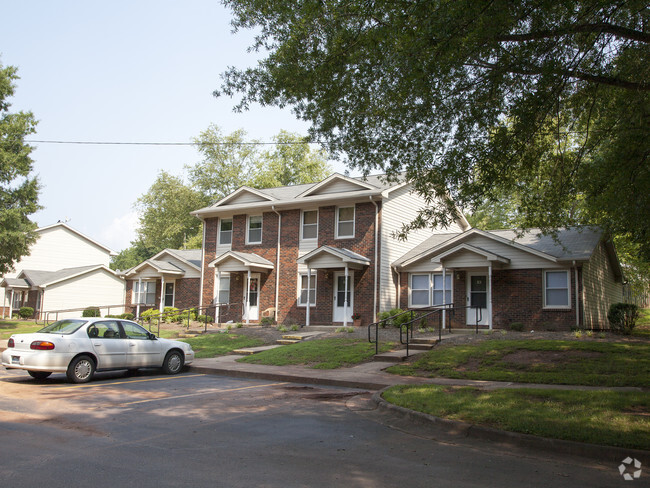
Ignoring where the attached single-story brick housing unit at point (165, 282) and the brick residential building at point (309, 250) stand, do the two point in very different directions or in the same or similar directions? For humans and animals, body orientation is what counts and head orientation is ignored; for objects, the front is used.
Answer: same or similar directions

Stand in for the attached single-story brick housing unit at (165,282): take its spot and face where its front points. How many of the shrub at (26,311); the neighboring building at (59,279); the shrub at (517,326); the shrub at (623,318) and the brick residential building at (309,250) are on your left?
3

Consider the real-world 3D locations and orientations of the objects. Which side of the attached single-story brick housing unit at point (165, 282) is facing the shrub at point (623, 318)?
left

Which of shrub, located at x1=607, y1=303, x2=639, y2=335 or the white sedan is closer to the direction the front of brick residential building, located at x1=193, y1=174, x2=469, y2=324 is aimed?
the white sedan

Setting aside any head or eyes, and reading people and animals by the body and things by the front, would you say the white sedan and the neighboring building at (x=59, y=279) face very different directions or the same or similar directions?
very different directions

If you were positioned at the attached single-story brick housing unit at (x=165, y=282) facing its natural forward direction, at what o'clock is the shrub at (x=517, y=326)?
The shrub is roughly at 9 o'clock from the attached single-story brick housing unit.

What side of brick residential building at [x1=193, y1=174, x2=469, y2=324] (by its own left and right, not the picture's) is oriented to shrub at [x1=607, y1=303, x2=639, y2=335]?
left

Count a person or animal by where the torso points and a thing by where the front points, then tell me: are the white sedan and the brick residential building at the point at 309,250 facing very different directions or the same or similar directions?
very different directions

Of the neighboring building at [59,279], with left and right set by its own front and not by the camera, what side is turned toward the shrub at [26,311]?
front

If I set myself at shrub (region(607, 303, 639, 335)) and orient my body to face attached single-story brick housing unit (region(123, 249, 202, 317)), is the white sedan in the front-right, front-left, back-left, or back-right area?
front-left

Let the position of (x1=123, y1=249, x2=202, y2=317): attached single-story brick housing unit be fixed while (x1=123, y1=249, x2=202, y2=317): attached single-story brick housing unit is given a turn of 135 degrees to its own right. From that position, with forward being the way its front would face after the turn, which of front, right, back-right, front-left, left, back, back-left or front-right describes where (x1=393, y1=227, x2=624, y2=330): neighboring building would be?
back-right

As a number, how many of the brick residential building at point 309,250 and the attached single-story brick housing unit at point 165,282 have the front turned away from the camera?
0

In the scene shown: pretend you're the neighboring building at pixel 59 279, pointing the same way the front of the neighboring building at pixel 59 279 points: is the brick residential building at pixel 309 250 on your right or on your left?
on your left

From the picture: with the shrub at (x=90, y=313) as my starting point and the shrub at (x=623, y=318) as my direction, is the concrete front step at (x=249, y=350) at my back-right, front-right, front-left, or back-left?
front-right

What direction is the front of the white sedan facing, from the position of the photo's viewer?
facing away from the viewer and to the right of the viewer

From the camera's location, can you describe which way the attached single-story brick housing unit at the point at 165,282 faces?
facing the viewer and to the left of the viewer

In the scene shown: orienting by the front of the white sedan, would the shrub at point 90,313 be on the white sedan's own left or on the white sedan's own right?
on the white sedan's own left

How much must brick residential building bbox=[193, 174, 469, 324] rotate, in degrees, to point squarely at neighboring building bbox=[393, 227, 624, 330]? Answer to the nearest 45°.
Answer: approximately 90° to its left
